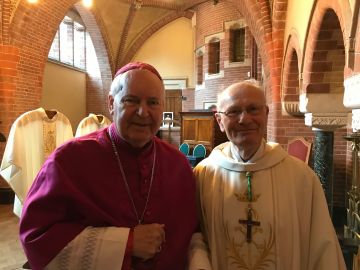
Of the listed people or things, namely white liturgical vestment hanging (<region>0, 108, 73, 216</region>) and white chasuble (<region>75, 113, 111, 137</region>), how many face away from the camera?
0

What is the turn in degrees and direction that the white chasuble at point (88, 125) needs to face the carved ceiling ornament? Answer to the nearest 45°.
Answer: approximately 135° to its left

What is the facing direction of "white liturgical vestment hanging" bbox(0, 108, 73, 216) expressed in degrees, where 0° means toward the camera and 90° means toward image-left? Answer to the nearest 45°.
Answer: approximately 315°

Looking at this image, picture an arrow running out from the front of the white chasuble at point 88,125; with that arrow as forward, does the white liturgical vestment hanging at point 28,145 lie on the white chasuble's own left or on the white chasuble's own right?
on the white chasuble's own right

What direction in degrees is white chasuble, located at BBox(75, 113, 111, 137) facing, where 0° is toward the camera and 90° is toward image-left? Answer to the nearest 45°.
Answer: approximately 315°

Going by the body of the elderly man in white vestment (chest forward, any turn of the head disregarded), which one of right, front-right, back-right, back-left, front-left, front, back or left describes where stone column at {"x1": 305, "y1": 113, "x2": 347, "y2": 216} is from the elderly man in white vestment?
back

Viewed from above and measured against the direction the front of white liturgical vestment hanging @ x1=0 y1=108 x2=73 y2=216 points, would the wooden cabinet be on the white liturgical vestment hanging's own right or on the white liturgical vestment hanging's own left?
on the white liturgical vestment hanging's own left

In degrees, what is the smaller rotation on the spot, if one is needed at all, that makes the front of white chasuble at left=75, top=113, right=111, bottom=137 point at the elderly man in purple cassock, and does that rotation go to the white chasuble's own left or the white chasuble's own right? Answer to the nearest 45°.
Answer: approximately 45° to the white chasuble's own right

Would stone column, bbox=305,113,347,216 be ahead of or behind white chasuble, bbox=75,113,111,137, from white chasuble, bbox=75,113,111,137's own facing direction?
ahead

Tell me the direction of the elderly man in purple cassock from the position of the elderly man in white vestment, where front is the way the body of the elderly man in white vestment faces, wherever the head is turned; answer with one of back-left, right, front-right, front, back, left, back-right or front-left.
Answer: front-right

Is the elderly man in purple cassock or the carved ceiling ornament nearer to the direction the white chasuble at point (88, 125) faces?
the elderly man in purple cassock

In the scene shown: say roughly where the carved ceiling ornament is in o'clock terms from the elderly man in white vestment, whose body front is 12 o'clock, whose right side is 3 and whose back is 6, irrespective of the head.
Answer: The carved ceiling ornament is roughly at 5 o'clock from the elderly man in white vestment.
